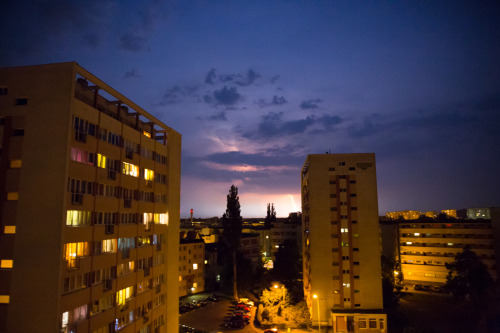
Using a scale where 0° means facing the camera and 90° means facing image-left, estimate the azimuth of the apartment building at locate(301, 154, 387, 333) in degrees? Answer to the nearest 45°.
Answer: approximately 0°

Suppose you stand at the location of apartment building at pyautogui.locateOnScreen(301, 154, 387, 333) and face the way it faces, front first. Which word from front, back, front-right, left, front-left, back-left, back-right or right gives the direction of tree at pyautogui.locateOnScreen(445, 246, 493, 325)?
left

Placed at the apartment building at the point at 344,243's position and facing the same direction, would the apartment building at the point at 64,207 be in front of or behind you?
in front

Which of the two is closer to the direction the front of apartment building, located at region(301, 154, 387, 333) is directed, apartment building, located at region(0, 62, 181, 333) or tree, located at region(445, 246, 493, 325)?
the apartment building
